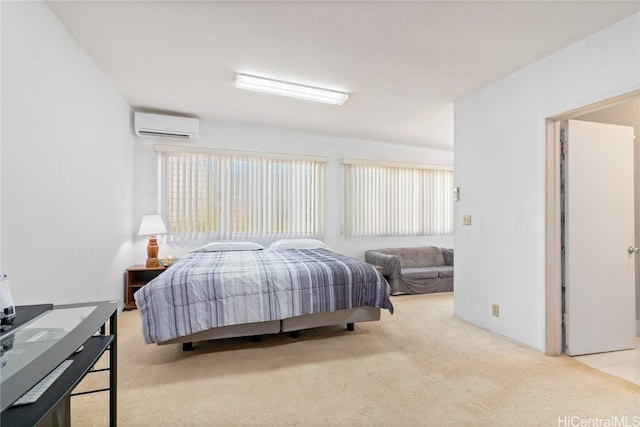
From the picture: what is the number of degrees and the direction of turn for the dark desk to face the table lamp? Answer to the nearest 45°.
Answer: approximately 135° to its left

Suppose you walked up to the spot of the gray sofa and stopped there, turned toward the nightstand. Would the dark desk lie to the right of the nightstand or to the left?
left

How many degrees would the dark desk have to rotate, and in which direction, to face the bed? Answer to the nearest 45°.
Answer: approximately 90° to its left

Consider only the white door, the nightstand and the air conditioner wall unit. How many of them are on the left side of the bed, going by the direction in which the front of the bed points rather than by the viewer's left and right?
1

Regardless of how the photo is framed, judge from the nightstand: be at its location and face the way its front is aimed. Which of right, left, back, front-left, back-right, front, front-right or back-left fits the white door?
front-left

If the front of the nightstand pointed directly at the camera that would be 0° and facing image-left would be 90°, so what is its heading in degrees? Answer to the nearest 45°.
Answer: approximately 0°

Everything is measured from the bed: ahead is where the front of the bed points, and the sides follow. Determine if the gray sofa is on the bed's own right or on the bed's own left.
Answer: on the bed's own left

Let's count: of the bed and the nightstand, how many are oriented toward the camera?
2

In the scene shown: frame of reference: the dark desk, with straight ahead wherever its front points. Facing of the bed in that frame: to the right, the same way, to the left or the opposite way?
to the right

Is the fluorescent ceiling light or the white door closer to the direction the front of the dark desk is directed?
the white door

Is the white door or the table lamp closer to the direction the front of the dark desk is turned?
the white door

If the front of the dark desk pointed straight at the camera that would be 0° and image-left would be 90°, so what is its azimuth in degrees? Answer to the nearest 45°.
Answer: approximately 315°

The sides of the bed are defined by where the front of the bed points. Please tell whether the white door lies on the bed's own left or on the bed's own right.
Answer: on the bed's own left

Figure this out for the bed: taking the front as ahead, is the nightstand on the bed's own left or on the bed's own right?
on the bed's own right

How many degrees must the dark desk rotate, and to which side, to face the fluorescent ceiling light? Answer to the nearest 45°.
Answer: approximately 90° to its left
